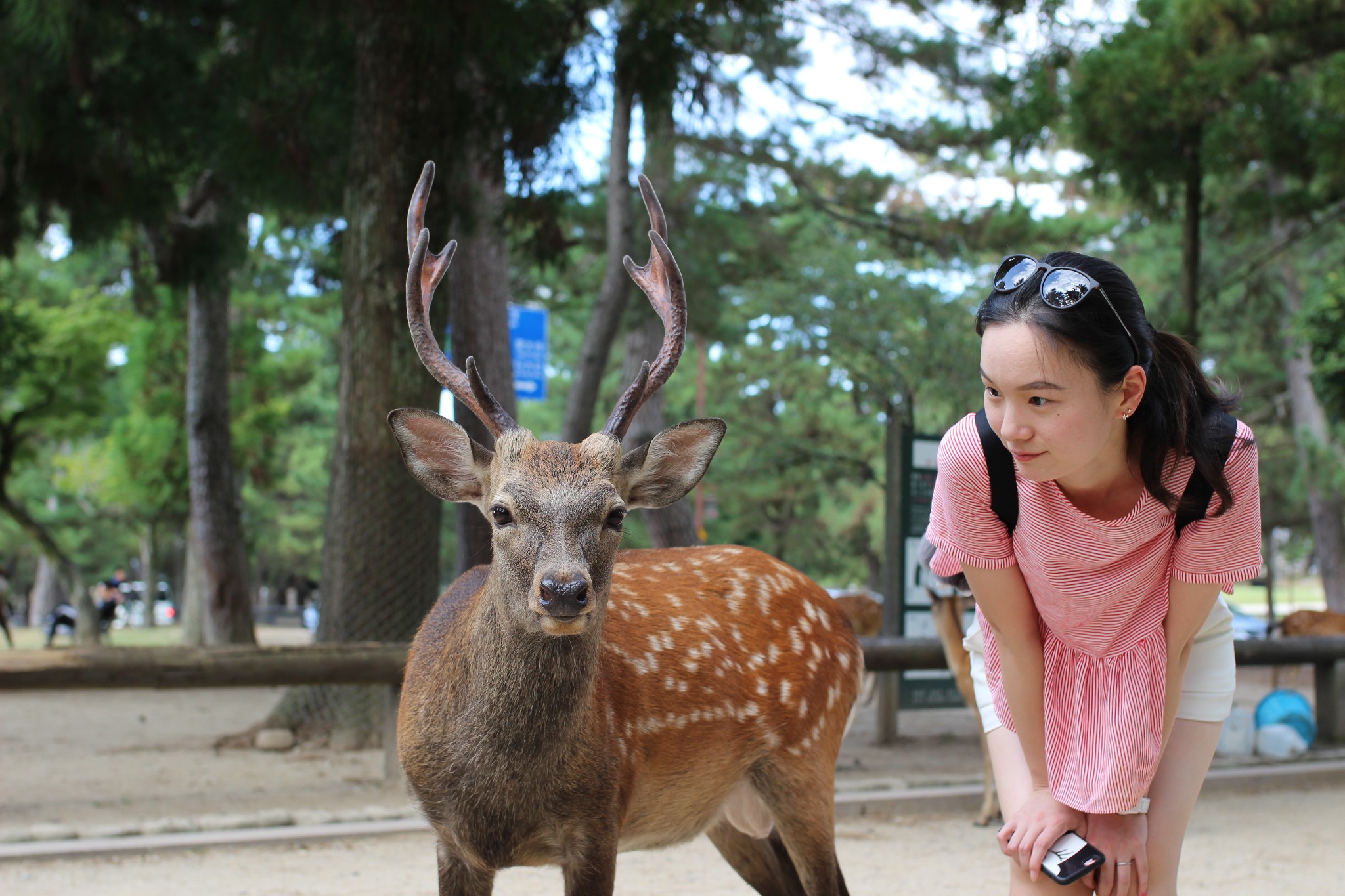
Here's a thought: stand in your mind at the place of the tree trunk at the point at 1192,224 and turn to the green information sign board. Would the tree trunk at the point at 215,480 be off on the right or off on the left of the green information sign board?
right

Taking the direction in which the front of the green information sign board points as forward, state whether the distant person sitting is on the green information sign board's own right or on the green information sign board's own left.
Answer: on the green information sign board's own right

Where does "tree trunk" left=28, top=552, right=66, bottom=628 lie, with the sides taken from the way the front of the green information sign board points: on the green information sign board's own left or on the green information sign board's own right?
on the green information sign board's own right

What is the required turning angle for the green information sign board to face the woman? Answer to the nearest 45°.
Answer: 0° — it already faces them

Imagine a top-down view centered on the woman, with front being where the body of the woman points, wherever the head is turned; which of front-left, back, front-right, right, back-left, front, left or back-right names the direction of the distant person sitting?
back-right

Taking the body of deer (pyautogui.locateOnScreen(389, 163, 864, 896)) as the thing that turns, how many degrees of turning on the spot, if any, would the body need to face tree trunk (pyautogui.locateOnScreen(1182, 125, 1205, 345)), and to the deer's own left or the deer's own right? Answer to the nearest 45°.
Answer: approximately 180°

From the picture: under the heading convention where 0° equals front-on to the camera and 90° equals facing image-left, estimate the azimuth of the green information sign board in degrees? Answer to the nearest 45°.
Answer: approximately 0°

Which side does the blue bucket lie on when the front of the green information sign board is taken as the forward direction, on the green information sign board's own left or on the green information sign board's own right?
on the green information sign board's own left

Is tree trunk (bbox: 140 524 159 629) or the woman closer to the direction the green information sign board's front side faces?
the woman

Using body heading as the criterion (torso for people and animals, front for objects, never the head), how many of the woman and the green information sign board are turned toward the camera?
2

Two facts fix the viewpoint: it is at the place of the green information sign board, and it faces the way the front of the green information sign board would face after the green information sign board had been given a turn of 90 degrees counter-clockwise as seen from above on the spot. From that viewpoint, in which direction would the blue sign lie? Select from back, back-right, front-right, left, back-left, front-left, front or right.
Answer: back-left
